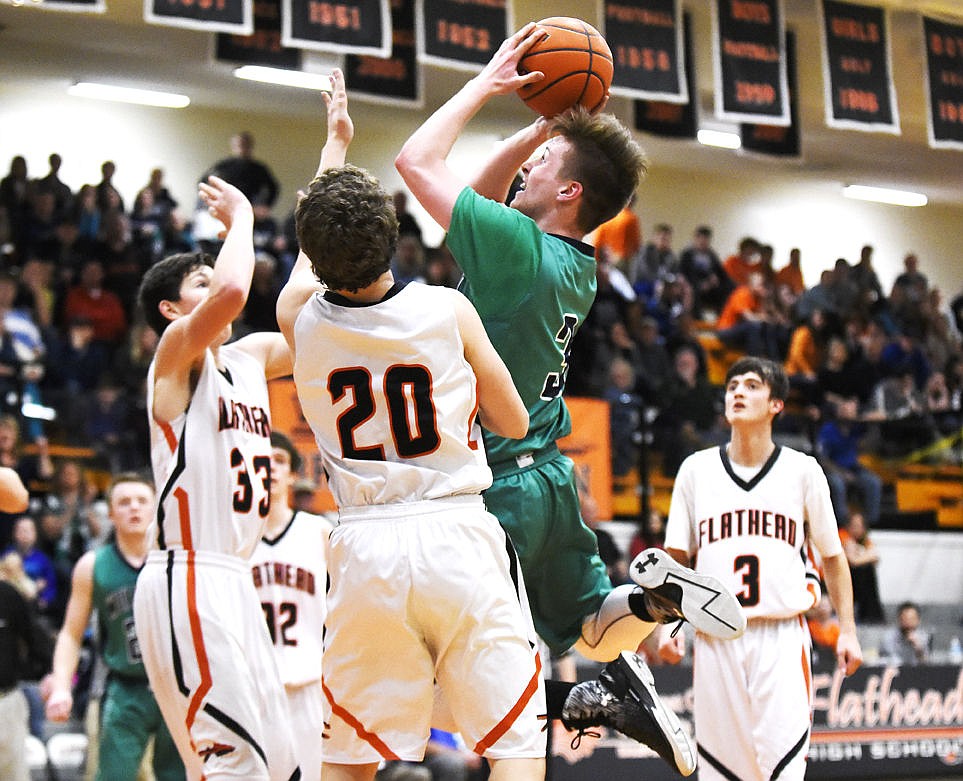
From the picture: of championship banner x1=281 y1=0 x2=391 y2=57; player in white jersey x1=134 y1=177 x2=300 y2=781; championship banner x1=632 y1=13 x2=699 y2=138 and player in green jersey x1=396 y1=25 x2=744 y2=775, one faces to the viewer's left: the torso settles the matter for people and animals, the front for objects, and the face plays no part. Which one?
the player in green jersey

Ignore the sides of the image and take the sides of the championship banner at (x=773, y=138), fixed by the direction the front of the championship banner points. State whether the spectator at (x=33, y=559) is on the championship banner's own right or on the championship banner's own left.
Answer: on the championship banner's own right

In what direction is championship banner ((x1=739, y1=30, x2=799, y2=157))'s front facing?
toward the camera

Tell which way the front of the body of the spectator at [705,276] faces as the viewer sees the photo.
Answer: toward the camera

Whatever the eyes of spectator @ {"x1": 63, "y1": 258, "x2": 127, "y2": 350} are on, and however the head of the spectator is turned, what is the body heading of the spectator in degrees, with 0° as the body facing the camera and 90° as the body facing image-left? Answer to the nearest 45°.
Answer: approximately 0°

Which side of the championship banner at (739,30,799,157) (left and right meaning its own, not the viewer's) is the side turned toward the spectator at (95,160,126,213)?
right

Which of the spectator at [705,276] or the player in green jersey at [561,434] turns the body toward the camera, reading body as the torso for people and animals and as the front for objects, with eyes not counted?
the spectator

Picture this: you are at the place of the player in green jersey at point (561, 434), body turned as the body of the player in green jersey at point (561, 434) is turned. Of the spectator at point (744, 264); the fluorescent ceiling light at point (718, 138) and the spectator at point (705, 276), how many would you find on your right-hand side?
3

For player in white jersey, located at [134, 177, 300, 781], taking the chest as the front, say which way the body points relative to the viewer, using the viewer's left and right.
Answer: facing the viewer and to the right of the viewer

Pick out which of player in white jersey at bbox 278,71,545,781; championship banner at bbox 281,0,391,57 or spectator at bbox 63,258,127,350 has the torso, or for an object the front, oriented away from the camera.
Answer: the player in white jersey

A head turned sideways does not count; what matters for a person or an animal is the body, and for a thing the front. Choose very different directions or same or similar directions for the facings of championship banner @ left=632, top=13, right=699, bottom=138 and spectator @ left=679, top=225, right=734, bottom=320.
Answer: same or similar directions

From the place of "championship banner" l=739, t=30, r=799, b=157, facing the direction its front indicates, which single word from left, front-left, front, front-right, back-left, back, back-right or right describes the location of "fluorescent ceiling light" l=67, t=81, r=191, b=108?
right

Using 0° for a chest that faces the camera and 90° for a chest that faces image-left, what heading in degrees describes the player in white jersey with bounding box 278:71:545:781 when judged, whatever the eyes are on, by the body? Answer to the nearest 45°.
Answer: approximately 180°

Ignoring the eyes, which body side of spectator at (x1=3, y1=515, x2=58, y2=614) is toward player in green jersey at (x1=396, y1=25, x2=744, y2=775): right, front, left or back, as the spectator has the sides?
front

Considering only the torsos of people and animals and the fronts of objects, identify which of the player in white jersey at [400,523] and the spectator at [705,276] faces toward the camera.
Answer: the spectator

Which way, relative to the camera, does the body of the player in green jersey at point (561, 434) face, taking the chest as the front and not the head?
to the viewer's left

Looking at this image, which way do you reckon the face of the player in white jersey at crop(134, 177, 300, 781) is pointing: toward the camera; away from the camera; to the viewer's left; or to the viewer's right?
to the viewer's right
